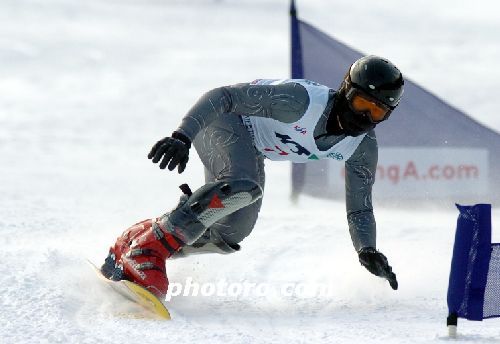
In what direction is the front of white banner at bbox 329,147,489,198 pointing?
toward the camera

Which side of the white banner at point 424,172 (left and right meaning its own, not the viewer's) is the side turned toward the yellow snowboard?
front

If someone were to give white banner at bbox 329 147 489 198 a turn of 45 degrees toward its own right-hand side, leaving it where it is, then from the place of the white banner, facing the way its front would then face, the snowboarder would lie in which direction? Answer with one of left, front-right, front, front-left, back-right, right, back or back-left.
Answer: front-left

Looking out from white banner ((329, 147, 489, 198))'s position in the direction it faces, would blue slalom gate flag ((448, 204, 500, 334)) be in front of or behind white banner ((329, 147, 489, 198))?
in front
